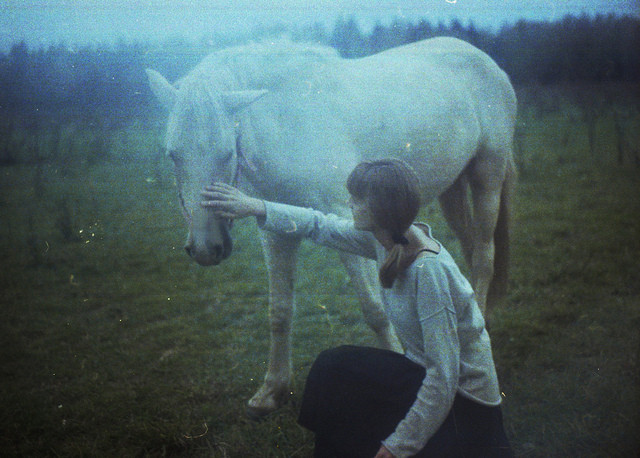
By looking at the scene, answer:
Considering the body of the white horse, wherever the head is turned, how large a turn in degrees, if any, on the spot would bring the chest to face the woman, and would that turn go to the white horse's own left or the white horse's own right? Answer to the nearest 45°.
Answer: approximately 45° to the white horse's own left

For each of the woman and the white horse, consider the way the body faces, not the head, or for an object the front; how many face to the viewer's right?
0

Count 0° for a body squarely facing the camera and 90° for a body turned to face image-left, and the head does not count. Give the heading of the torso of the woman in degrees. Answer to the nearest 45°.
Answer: approximately 90°
